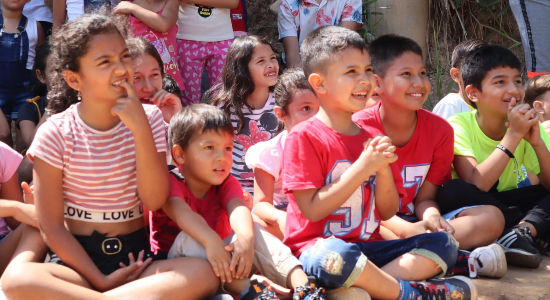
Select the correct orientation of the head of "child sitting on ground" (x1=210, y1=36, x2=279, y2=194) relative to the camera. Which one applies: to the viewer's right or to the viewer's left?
to the viewer's right

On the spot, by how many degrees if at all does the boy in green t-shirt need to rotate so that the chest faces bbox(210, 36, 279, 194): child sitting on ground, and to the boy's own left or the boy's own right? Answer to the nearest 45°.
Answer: approximately 135° to the boy's own right

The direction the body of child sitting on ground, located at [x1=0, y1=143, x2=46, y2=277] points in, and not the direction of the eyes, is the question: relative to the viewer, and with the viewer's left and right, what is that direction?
facing the viewer and to the right of the viewer

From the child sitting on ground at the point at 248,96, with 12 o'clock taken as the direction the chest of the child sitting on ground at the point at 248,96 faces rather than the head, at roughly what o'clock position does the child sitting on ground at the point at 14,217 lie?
the child sitting on ground at the point at 14,217 is roughly at 3 o'clock from the child sitting on ground at the point at 248,96.

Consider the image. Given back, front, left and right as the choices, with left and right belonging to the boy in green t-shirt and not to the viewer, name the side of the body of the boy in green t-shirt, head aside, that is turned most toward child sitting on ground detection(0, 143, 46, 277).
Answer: right

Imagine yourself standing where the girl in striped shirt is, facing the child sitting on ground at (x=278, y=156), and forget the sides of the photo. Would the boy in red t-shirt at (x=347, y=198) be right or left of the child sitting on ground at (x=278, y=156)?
right

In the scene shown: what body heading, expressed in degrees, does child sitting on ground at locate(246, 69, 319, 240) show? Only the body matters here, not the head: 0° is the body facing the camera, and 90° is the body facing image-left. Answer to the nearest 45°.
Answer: approximately 315°

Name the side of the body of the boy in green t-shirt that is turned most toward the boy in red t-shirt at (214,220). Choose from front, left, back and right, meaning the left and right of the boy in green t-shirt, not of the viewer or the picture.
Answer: right

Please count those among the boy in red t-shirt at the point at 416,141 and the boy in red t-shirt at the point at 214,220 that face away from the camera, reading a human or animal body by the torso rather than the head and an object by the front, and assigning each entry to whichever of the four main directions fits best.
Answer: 0
